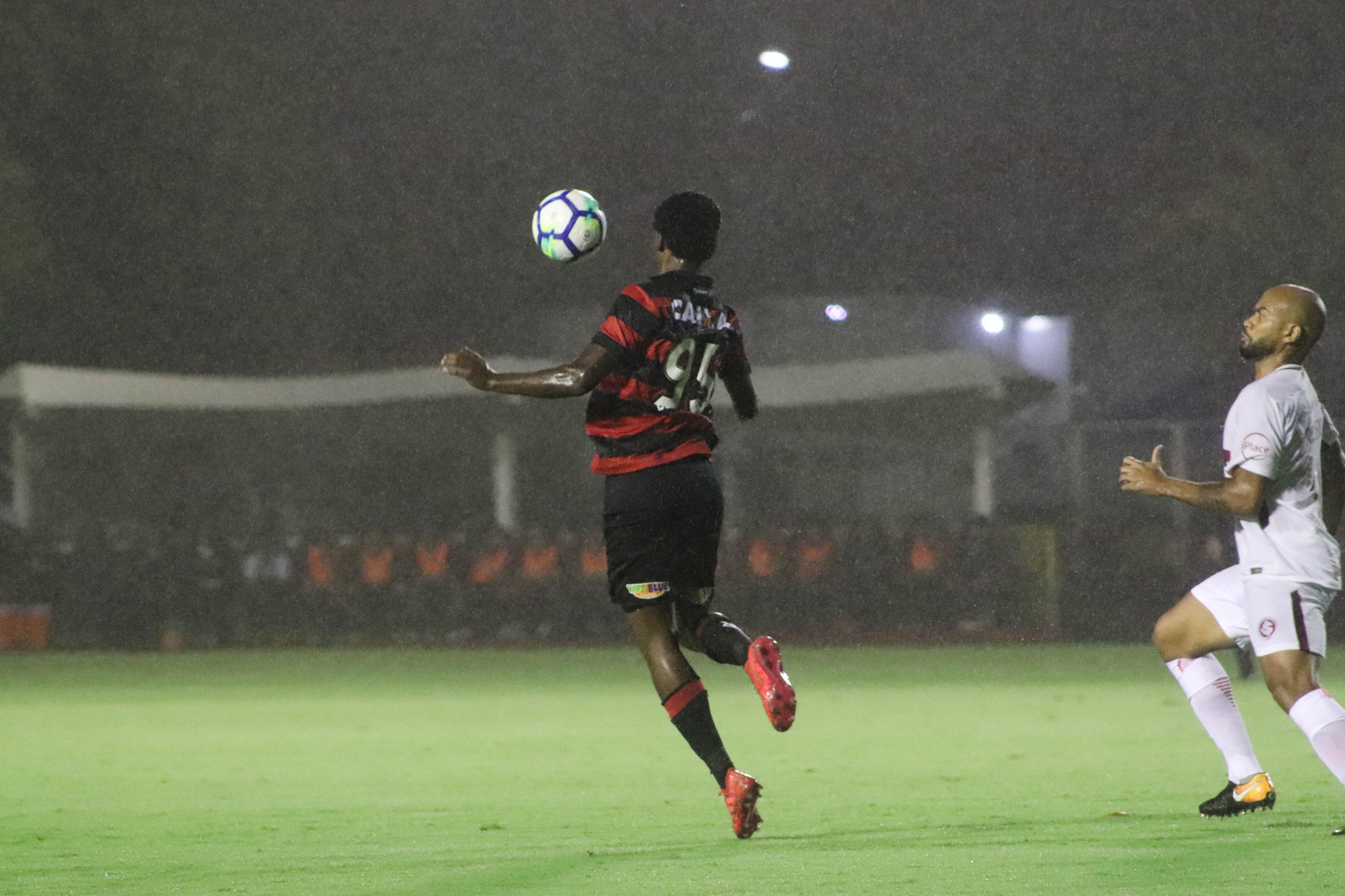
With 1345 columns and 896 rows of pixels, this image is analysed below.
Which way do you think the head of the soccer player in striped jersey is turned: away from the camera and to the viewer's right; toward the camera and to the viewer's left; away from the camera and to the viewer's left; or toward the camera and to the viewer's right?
away from the camera and to the viewer's left

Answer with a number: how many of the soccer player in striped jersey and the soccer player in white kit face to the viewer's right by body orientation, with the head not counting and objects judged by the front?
0

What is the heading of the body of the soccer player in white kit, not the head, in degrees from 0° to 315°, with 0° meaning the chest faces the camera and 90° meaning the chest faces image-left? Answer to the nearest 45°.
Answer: approximately 90°

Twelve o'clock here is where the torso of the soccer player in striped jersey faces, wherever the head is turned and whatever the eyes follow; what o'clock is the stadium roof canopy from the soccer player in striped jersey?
The stadium roof canopy is roughly at 1 o'clock from the soccer player in striped jersey.

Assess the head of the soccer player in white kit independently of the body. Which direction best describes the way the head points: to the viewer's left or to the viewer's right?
to the viewer's left

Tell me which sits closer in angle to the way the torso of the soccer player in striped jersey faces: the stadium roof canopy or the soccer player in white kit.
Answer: the stadium roof canopy

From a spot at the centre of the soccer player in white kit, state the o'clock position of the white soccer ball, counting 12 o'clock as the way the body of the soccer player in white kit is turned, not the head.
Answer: The white soccer ball is roughly at 12 o'clock from the soccer player in white kit.

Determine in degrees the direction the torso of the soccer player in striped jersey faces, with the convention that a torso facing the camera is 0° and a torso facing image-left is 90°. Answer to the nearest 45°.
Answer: approximately 135°

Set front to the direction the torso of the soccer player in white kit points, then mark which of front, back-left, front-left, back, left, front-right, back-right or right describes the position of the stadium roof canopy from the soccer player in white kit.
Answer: front-right
